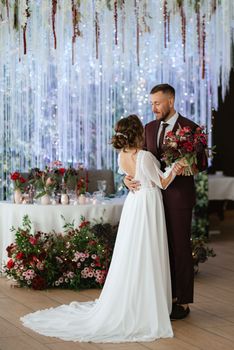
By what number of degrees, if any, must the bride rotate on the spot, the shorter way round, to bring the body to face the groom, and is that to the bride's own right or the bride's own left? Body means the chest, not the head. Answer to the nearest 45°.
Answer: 0° — they already face them

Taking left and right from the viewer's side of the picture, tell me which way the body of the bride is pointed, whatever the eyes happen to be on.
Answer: facing away from the viewer and to the right of the viewer

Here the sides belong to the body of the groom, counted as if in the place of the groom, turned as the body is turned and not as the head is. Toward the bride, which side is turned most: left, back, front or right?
front

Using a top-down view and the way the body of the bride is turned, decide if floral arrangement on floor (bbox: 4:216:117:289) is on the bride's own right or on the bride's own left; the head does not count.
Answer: on the bride's own left

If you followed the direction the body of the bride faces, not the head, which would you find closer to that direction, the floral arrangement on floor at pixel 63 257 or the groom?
the groom

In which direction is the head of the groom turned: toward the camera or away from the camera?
toward the camera

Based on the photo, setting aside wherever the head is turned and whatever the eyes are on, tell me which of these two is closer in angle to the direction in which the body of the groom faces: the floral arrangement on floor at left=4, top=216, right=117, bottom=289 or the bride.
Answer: the bride

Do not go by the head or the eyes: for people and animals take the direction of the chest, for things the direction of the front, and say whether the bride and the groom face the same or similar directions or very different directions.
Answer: very different directions

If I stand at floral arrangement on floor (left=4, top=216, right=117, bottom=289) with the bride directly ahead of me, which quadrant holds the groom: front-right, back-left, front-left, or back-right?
front-left

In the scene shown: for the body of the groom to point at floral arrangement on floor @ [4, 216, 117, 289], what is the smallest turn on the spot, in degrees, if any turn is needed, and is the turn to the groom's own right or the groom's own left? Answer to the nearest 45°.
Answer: approximately 90° to the groom's own right

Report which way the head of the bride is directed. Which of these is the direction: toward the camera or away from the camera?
away from the camera
